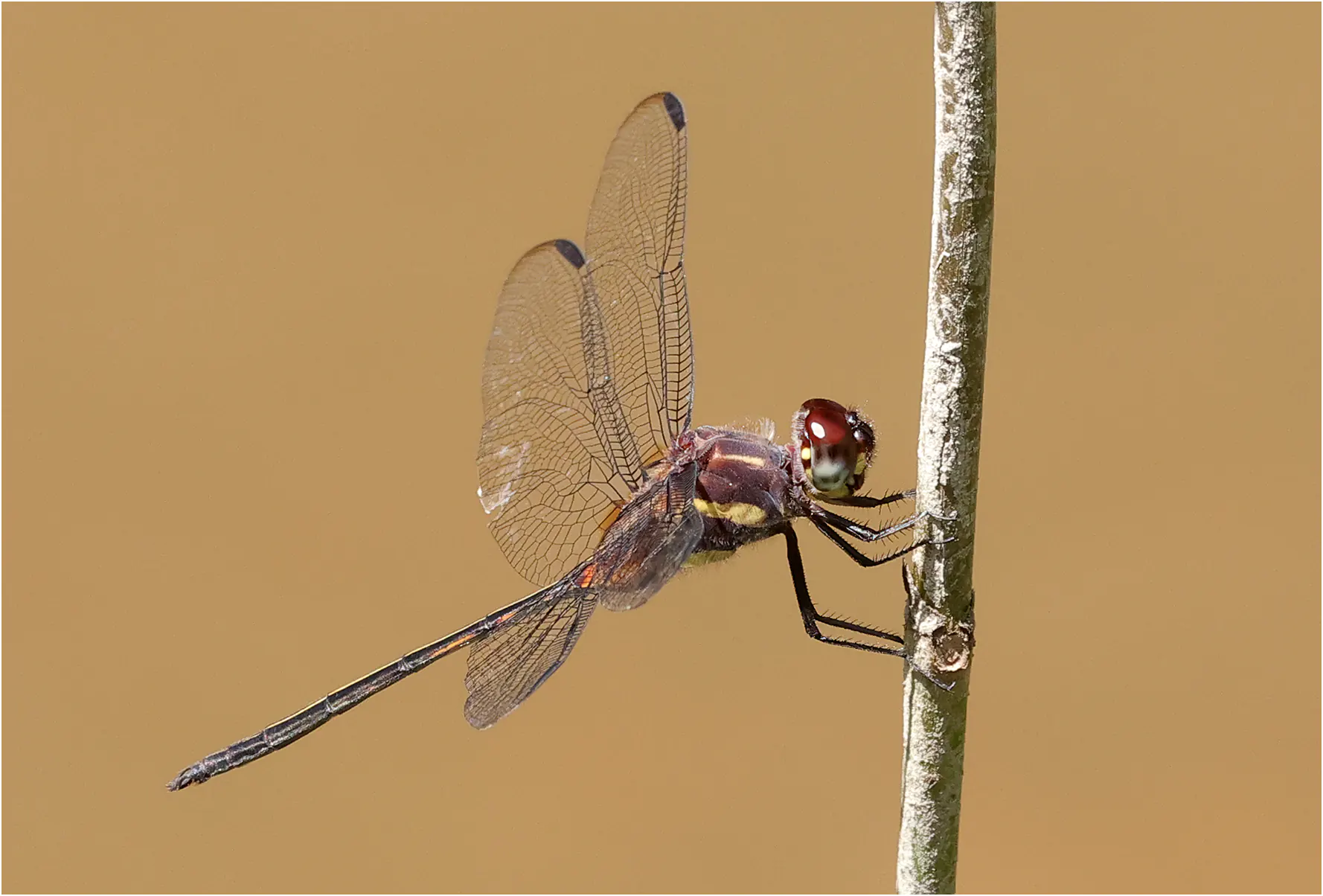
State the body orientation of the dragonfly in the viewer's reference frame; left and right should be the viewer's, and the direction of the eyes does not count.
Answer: facing to the right of the viewer
